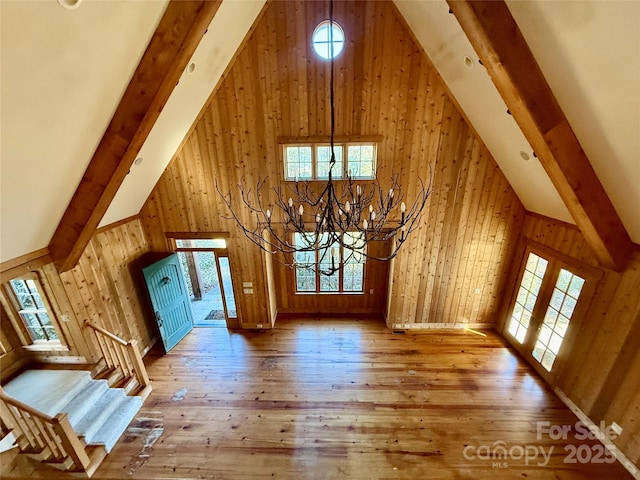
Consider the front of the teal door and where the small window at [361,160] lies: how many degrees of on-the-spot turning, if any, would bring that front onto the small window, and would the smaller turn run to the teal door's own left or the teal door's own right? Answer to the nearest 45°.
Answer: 0° — it already faces it

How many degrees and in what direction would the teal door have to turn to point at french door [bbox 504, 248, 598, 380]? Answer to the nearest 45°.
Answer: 0° — it already faces it

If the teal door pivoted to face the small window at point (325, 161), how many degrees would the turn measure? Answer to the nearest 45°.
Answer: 0° — it already faces it

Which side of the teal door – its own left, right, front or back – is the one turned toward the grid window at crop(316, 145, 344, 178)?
front

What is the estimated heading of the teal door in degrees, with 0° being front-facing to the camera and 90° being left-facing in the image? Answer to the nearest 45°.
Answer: approximately 315°

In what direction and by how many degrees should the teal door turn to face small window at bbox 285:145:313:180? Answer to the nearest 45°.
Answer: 0° — it already faces it

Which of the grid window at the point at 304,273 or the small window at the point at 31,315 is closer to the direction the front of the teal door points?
the grid window

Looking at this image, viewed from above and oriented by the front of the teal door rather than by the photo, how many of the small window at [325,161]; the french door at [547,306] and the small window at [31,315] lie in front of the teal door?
2
